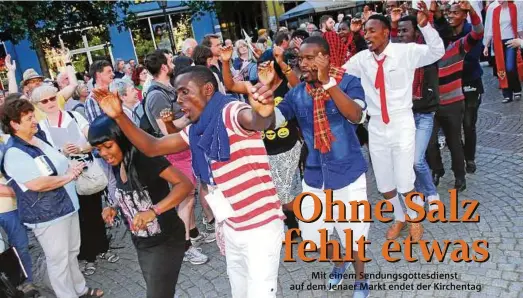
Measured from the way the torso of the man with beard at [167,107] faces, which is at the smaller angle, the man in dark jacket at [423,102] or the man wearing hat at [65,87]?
the man in dark jacket

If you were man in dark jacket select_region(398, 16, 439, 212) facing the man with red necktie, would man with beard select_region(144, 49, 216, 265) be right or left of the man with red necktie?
right

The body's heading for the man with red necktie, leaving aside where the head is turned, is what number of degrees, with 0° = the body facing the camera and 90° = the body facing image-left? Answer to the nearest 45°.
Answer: approximately 45°

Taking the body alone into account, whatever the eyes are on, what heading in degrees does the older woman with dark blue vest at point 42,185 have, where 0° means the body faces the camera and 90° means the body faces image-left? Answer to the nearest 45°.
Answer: approximately 270°
